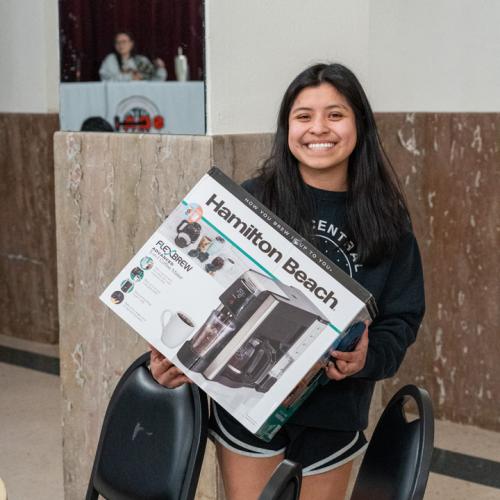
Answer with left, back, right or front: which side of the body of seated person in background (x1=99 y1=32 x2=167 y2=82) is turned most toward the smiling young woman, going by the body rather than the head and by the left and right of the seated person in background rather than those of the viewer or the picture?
front

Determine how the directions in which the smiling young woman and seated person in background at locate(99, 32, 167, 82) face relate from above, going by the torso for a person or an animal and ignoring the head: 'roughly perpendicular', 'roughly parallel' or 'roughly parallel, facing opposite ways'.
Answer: roughly parallel

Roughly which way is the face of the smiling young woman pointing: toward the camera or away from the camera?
toward the camera

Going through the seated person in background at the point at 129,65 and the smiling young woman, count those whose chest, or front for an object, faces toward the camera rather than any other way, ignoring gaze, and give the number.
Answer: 2

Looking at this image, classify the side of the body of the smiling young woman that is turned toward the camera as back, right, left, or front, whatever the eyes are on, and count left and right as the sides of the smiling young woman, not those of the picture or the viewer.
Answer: front

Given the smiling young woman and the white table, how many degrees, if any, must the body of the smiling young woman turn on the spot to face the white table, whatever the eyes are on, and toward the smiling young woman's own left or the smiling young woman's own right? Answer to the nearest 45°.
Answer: approximately 135° to the smiling young woman's own right

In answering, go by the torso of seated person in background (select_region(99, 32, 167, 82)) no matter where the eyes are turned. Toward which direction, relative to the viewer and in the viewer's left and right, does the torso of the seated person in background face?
facing the viewer
